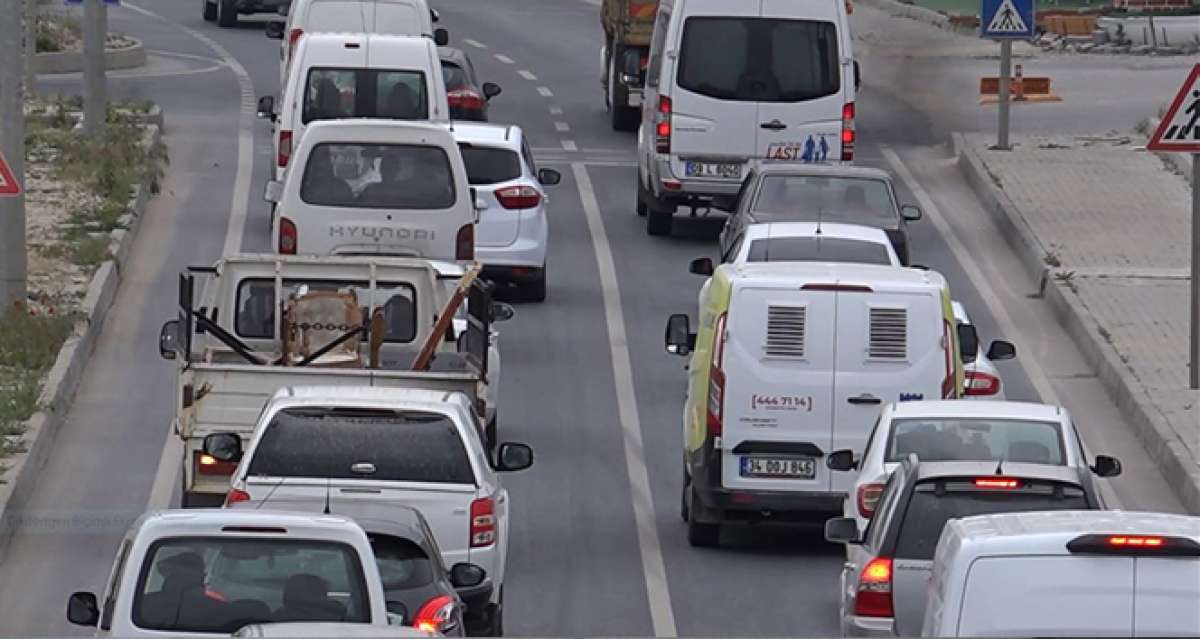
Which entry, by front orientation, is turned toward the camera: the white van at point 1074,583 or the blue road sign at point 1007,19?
the blue road sign

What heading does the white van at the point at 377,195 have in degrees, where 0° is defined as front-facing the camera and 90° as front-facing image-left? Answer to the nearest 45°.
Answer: approximately 180°

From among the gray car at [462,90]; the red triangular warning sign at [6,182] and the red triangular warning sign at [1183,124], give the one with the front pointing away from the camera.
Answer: the gray car

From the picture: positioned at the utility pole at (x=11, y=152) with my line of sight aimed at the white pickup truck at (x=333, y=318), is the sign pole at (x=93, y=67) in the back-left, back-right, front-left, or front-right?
back-left

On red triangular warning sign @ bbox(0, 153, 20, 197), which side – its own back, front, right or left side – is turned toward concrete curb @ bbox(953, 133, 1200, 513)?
left

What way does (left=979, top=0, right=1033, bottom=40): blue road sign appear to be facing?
toward the camera

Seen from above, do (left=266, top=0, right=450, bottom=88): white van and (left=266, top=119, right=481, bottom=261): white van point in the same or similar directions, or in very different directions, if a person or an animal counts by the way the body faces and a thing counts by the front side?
same or similar directions

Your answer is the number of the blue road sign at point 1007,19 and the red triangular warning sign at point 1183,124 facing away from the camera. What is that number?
0

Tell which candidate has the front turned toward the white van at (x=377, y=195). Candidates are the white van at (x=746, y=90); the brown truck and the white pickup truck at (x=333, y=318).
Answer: the white pickup truck

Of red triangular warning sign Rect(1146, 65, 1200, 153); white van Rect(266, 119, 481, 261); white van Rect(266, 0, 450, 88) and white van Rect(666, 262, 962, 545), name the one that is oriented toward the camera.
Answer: the red triangular warning sign

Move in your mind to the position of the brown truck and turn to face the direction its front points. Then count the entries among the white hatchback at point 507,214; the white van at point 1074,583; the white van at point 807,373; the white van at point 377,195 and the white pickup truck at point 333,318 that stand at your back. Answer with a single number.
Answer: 5

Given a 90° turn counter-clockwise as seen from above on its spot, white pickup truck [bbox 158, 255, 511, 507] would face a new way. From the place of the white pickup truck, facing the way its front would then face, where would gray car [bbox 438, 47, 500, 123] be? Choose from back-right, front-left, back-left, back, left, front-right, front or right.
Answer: right

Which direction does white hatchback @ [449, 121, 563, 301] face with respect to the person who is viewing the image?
facing away from the viewer

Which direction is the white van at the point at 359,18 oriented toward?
away from the camera

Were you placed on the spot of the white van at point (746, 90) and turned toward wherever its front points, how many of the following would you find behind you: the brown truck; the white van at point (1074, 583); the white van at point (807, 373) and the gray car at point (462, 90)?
2

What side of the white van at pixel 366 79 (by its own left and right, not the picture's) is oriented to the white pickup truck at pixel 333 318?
back

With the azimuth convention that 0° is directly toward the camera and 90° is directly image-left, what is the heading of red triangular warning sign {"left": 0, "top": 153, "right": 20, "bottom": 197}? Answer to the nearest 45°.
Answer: approximately 0°

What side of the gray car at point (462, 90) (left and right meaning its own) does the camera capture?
back

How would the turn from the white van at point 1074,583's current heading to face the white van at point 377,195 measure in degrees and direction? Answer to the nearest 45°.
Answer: approximately 45° to its left

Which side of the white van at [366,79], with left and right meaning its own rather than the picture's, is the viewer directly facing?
back

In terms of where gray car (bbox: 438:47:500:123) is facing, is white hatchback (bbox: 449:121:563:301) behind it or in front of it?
behind

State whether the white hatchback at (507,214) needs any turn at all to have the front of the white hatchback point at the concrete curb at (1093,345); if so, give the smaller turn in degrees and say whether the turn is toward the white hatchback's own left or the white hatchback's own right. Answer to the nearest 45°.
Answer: approximately 90° to the white hatchback's own right
